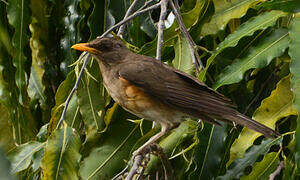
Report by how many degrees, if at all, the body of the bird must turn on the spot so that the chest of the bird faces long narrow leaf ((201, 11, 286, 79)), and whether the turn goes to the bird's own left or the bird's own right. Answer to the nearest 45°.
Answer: approximately 180°

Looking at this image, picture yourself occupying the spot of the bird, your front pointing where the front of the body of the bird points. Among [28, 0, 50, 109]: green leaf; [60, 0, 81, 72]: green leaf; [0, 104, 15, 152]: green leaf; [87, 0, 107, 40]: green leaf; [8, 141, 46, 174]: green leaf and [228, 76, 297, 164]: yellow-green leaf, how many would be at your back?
1

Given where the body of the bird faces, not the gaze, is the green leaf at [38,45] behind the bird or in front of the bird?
in front

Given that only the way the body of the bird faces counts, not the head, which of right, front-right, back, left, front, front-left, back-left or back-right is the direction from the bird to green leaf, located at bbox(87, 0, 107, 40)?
front-right

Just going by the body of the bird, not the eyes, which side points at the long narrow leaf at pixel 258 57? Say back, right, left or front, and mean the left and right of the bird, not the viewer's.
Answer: back

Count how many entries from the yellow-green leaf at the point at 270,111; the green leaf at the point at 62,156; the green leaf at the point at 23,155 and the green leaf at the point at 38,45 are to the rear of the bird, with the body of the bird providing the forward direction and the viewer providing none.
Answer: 1

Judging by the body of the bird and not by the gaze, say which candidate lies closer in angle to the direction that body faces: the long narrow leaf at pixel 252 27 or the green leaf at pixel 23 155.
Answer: the green leaf

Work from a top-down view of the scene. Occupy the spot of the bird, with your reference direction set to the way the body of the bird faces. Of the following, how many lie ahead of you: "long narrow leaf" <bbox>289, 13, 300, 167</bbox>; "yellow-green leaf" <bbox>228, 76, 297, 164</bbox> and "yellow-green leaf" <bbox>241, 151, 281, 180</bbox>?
0

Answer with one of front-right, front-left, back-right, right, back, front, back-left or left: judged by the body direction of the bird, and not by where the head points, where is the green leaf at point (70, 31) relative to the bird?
front-right

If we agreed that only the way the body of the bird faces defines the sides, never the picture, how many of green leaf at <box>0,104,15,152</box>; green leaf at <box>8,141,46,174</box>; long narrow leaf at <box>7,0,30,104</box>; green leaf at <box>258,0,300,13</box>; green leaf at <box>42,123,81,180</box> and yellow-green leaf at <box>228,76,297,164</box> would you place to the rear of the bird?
2

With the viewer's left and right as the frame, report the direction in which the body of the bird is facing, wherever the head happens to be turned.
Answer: facing to the left of the viewer

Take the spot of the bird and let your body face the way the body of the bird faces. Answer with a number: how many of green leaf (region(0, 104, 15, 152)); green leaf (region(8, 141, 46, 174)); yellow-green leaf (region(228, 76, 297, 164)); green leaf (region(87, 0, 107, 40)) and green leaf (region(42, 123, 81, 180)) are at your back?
1
